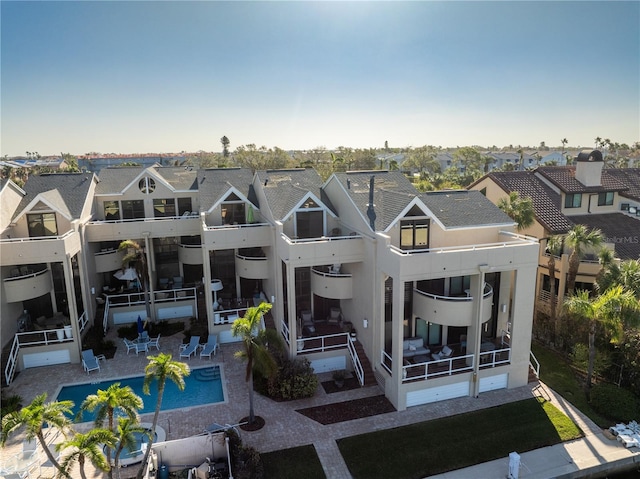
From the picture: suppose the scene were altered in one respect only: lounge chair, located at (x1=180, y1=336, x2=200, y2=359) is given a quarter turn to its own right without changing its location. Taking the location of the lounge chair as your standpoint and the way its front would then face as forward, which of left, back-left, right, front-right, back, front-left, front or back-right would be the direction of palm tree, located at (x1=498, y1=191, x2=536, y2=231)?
back-right

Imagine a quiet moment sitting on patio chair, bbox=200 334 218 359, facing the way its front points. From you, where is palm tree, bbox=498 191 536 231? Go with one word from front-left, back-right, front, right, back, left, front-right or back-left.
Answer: back-left

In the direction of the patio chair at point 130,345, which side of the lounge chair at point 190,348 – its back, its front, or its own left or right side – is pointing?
right

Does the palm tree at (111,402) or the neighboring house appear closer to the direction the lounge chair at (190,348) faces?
the palm tree

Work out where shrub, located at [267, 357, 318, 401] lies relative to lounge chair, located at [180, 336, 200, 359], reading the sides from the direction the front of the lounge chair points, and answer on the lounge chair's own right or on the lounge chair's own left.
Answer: on the lounge chair's own left

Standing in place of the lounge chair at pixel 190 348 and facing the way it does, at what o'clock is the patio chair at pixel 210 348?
The patio chair is roughly at 8 o'clock from the lounge chair.
